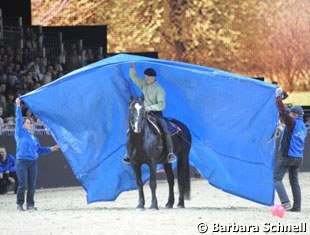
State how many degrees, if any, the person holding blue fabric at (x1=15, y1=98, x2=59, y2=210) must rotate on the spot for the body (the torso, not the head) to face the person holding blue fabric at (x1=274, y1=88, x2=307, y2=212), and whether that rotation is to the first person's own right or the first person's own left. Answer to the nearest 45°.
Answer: approximately 45° to the first person's own left

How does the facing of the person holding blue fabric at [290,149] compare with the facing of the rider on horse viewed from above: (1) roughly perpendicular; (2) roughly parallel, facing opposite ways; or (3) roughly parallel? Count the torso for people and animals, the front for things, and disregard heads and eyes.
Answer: roughly perpendicular

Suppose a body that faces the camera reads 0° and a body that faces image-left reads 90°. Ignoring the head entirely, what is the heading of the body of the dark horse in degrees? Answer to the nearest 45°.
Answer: approximately 45°

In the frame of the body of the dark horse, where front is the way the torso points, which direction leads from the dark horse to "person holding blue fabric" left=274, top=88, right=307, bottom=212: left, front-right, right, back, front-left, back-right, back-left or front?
back-left

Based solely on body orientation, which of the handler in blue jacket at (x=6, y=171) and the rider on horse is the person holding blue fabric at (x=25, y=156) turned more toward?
the rider on horse

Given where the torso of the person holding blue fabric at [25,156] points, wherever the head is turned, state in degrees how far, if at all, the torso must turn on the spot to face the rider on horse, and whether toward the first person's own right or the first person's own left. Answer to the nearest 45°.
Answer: approximately 45° to the first person's own left

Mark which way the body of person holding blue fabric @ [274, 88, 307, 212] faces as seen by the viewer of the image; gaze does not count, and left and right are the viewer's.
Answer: facing away from the viewer and to the left of the viewer
